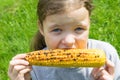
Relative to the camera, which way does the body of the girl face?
toward the camera
